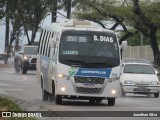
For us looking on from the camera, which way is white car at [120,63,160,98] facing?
facing the viewer

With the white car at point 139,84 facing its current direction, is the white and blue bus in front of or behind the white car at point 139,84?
in front
